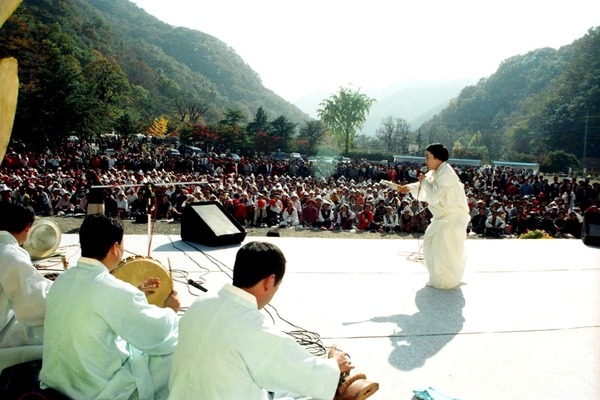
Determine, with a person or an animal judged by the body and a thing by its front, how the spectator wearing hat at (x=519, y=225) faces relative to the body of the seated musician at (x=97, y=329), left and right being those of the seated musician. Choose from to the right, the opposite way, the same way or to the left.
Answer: the opposite way

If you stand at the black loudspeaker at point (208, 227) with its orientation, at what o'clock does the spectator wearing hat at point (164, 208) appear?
The spectator wearing hat is roughly at 7 o'clock from the black loudspeaker.

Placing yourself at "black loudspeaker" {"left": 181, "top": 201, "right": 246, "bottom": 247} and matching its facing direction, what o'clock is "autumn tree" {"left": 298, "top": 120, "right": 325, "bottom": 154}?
The autumn tree is roughly at 8 o'clock from the black loudspeaker.

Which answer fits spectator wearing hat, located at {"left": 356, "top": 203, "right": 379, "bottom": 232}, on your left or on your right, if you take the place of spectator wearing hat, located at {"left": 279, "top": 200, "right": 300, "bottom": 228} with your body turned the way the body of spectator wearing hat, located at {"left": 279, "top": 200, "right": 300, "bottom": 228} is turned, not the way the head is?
on your left

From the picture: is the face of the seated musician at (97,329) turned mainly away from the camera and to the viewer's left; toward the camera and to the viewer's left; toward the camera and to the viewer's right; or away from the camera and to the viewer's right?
away from the camera and to the viewer's right

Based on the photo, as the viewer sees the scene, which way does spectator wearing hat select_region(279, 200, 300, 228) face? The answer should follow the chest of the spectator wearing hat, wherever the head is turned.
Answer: toward the camera

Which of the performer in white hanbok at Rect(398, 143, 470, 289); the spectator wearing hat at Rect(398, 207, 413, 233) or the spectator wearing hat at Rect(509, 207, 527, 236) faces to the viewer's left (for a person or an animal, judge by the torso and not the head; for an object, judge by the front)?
the performer in white hanbok

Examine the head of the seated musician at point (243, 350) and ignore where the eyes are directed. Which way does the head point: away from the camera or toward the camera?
away from the camera

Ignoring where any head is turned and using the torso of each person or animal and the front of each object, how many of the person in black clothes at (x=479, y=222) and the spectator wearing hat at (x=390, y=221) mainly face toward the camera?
2

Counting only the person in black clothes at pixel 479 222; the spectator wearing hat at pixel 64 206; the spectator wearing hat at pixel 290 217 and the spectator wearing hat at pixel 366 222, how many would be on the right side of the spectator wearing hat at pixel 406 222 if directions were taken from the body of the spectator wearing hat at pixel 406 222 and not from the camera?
3

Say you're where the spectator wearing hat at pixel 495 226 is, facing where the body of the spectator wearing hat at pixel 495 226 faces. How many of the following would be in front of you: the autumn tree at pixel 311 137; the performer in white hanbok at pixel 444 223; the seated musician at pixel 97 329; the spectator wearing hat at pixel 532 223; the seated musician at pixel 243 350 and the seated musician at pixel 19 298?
4

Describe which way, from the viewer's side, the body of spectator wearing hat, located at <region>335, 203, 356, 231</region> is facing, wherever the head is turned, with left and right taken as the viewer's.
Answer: facing the viewer

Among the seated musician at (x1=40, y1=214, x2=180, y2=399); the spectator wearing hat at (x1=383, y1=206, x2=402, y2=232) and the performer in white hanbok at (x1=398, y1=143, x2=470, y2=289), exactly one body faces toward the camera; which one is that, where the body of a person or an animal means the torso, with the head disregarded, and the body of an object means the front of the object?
the spectator wearing hat

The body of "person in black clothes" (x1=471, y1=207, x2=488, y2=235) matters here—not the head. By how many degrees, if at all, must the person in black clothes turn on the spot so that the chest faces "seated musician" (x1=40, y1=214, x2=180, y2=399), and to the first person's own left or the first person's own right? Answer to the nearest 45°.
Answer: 0° — they already face them

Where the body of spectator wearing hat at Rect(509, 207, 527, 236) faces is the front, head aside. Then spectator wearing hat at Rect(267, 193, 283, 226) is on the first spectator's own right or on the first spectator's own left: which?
on the first spectator's own right

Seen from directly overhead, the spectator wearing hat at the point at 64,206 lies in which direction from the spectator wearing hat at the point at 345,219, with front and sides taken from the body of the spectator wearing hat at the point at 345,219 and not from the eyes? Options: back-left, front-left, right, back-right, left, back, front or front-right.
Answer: right

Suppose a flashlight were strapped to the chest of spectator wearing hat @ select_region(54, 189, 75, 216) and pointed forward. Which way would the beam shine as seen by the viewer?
toward the camera

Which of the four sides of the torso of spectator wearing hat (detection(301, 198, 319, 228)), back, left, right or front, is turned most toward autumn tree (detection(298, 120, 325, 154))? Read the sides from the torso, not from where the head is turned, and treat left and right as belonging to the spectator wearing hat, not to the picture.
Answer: back

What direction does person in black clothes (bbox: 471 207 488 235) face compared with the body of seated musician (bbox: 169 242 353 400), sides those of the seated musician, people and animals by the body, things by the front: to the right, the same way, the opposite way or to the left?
the opposite way

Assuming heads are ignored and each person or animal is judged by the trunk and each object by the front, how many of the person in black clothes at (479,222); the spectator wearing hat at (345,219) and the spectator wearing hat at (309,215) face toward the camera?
3

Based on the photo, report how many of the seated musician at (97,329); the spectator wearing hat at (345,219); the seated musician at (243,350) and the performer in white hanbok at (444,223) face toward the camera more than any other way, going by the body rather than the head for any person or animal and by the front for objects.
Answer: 1
